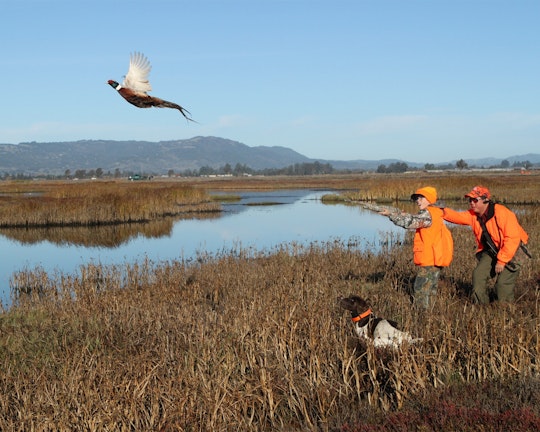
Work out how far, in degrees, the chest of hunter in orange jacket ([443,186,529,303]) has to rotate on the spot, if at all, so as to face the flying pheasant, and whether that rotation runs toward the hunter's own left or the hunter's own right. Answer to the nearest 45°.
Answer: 0° — they already face it

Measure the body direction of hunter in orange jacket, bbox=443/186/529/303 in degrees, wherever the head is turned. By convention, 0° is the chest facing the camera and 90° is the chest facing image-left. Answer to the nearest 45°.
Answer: approximately 45°

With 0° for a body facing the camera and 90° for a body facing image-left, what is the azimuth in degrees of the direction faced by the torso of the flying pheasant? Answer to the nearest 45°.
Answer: approximately 90°

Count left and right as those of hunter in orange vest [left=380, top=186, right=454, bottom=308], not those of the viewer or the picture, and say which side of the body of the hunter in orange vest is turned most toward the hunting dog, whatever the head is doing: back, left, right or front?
left

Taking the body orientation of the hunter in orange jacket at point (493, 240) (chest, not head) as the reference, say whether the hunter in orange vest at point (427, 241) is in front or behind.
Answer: in front

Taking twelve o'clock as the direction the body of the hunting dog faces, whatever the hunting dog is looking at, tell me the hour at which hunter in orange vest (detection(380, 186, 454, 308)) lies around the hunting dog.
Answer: The hunter in orange vest is roughly at 4 o'clock from the hunting dog.

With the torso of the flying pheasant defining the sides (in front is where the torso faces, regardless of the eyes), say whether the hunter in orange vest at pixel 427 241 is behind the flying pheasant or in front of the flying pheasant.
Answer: behind

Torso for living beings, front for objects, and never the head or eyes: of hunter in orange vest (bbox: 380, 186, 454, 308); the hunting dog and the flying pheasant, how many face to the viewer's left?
3

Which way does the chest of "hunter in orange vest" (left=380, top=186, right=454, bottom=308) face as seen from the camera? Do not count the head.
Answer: to the viewer's left

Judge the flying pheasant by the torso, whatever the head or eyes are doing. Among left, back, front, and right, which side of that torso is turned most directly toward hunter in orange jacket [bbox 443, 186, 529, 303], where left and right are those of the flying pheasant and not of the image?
back

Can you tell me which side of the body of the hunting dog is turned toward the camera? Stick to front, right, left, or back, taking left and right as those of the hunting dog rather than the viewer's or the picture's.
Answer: left

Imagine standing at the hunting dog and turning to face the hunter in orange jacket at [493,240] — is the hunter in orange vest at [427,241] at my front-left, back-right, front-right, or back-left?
front-left

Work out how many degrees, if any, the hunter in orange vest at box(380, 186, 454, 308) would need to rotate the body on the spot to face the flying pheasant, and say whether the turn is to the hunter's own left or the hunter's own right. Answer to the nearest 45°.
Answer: approximately 45° to the hunter's own left

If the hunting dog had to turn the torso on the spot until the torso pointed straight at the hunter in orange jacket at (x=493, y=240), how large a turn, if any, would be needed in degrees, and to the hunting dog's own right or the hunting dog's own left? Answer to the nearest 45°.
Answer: approximately 135° to the hunting dog's own right
